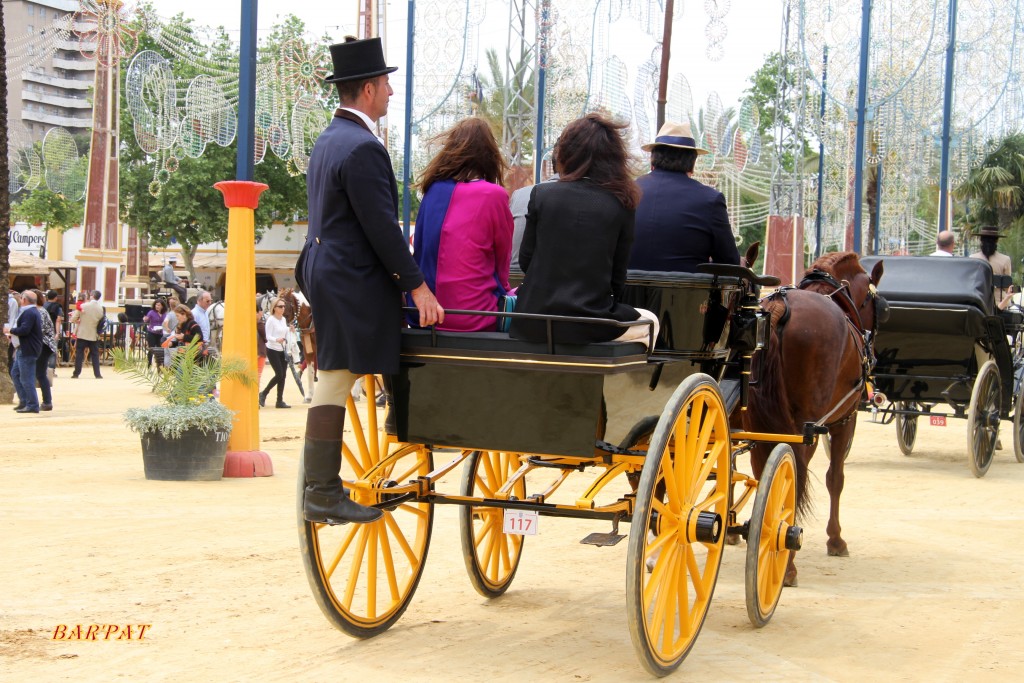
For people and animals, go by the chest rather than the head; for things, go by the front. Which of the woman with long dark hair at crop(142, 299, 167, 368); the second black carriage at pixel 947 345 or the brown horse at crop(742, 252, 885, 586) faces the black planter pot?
the woman with long dark hair

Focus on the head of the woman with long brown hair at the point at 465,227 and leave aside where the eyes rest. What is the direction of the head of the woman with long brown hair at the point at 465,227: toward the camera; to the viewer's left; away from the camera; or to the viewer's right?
away from the camera

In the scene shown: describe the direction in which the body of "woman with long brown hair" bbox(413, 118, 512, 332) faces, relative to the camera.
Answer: away from the camera

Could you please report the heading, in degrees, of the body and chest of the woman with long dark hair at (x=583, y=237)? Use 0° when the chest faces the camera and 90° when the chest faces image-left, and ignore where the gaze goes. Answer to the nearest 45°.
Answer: approximately 180°

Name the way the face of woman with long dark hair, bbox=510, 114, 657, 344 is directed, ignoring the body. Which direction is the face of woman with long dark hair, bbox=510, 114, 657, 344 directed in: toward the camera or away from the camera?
away from the camera

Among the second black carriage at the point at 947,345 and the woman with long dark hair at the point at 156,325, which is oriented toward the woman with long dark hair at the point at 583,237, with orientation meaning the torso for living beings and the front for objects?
the woman with long dark hair at the point at 156,325

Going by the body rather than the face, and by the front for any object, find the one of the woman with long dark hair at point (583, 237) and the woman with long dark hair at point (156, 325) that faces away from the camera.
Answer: the woman with long dark hair at point (583, 237)

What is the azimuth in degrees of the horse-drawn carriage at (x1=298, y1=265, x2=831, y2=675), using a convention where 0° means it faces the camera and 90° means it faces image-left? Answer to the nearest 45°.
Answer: approximately 225°

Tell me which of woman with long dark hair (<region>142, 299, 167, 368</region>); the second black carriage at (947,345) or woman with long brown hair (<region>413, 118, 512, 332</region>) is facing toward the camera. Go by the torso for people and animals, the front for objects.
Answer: woman with long dark hair (<region>142, 299, 167, 368</region>)

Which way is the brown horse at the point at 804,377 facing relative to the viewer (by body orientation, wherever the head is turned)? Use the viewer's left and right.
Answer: facing away from the viewer and to the right of the viewer

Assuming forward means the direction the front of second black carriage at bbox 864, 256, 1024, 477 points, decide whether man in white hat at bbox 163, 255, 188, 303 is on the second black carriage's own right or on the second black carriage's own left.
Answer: on the second black carriage's own left

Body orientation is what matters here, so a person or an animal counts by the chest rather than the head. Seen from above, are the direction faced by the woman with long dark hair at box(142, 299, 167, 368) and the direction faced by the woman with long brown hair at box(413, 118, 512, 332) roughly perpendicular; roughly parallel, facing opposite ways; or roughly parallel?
roughly parallel, facing opposite ways

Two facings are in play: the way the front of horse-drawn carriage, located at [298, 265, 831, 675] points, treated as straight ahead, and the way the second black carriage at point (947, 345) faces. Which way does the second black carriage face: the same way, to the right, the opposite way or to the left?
the same way

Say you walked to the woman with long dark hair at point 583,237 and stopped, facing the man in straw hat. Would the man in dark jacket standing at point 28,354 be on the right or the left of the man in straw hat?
left

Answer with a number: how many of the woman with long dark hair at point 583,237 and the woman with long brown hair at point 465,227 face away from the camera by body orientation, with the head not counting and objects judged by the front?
2

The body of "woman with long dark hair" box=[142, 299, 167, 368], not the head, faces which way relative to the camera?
toward the camera
